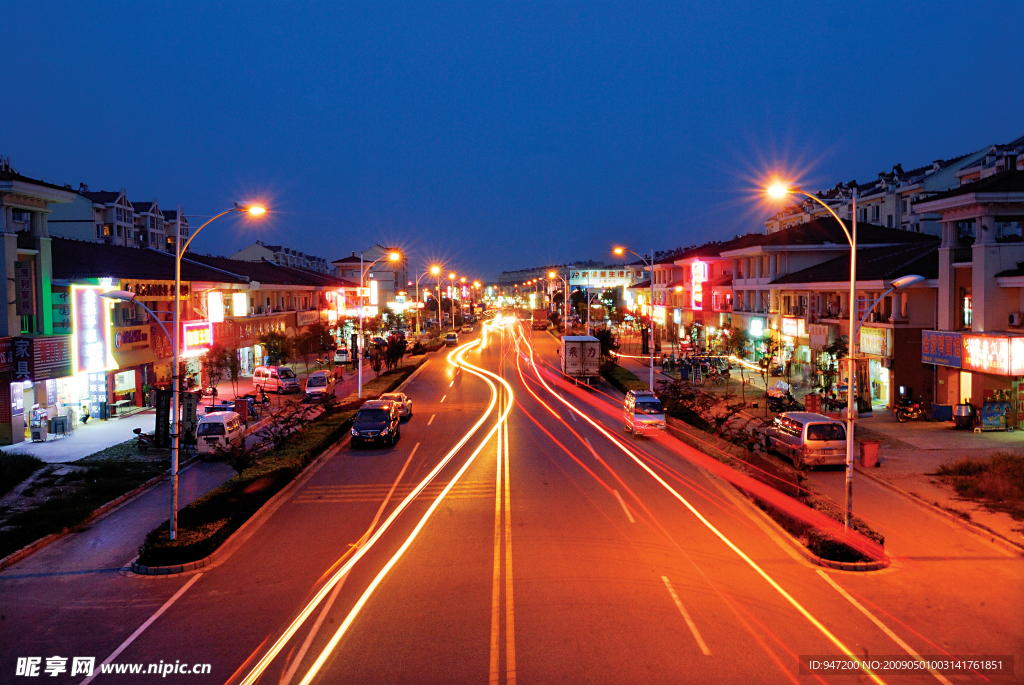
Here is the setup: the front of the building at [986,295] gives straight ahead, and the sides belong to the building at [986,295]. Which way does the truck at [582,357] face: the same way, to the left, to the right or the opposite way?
to the right

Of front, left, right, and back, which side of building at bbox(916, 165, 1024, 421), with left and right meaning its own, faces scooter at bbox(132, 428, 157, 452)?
front

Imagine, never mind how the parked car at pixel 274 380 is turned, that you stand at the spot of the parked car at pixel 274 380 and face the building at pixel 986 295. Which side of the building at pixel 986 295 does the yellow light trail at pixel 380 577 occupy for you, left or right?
right

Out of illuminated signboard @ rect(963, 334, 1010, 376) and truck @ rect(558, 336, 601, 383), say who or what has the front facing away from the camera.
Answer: the truck

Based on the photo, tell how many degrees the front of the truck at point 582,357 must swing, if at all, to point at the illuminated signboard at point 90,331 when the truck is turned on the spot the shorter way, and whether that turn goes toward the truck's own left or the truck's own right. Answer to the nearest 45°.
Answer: approximately 135° to the truck's own left

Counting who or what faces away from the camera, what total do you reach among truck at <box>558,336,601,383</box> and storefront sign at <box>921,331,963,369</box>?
1

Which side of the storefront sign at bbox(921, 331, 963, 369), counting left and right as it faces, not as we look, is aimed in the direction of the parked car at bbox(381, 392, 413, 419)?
front

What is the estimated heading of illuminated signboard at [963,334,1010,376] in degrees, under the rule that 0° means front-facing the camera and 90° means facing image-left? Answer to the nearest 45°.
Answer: approximately 45°

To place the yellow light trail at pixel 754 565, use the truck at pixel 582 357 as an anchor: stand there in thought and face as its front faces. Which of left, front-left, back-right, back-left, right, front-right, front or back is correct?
back

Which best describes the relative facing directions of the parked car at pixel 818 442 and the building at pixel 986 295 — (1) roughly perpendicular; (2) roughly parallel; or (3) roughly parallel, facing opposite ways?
roughly perpendicular

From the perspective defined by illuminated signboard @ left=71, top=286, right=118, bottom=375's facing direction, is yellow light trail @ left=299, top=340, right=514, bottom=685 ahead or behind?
ahead

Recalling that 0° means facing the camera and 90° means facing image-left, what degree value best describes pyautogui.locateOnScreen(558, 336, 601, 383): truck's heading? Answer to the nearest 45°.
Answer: approximately 180°
